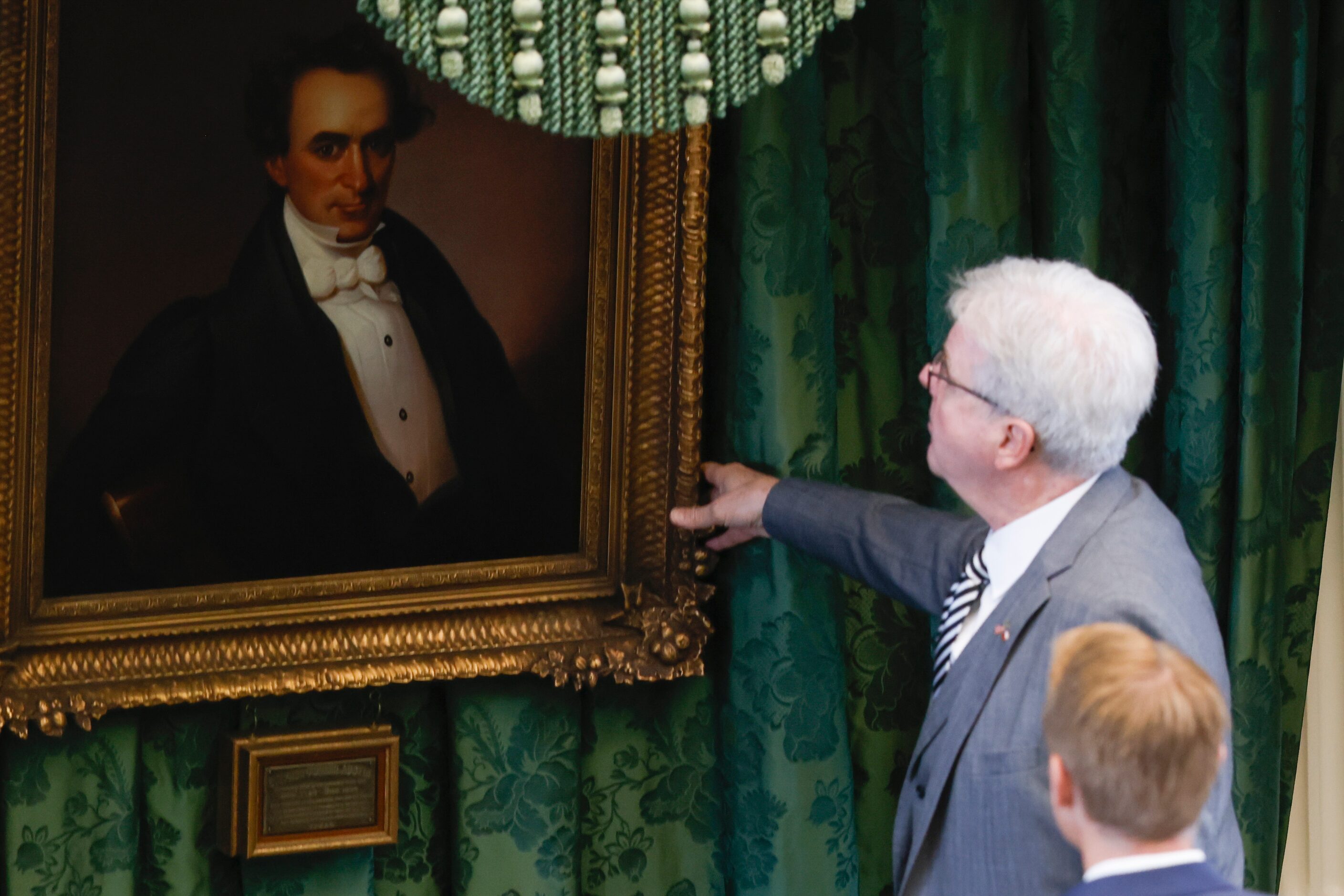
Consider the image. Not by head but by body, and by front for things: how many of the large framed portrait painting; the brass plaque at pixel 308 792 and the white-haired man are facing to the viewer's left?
1

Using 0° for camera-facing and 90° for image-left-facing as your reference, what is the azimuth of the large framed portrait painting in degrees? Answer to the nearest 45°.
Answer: approximately 315°

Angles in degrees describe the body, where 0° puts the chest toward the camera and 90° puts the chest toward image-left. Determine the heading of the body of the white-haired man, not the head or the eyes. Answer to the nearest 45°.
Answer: approximately 90°

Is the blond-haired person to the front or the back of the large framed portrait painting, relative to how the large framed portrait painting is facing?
to the front

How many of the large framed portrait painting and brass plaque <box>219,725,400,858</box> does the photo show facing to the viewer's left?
0

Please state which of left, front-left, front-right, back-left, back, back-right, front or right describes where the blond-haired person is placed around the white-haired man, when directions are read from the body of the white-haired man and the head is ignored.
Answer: left

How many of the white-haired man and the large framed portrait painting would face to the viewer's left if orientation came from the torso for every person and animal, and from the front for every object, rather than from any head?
1

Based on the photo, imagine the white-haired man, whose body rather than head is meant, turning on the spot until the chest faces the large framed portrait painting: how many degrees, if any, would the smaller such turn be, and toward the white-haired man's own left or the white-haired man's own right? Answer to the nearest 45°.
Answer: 0° — they already face it

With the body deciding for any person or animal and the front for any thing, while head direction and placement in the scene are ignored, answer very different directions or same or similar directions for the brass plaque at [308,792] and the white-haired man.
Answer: very different directions

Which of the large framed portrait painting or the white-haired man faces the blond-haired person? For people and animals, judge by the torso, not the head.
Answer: the large framed portrait painting

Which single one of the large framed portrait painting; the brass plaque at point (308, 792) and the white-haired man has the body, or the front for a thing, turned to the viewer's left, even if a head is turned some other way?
the white-haired man

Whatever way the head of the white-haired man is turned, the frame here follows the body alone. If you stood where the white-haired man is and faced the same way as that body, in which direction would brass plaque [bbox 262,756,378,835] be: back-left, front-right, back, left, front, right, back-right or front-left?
front

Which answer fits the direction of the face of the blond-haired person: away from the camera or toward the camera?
away from the camera
